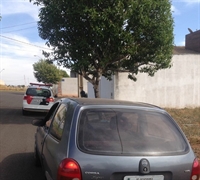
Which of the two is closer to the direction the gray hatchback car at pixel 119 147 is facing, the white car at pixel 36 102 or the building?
the white car

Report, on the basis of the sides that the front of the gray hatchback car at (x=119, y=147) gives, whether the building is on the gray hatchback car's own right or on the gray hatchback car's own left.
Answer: on the gray hatchback car's own right

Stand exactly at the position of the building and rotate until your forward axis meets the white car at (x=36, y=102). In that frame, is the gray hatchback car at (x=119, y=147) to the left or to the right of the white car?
left

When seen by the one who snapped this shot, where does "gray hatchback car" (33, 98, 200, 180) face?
facing away from the viewer and to the left of the viewer

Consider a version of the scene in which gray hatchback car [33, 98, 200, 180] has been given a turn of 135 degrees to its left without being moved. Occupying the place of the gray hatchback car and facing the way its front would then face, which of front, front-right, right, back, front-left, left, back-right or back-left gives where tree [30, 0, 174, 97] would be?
back

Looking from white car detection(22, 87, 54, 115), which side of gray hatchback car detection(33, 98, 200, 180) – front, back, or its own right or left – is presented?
front
